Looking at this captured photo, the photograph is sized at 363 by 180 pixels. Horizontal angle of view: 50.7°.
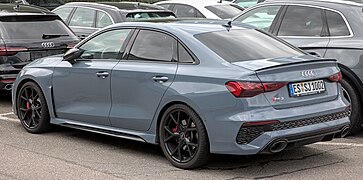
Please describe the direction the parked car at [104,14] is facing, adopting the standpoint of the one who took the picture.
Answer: facing away from the viewer and to the left of the viewer

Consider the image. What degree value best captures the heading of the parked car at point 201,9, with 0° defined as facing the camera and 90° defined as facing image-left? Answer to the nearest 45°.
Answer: approximately 135°

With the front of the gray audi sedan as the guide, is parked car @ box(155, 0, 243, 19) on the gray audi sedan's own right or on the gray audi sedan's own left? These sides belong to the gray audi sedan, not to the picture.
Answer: on the gray audi sedan's own right

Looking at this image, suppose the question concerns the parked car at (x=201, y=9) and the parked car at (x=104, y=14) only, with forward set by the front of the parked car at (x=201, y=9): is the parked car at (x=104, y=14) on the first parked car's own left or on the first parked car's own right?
on the first parked car's own left

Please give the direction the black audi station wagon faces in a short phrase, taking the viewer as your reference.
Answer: facing away from the viewer and to the left of the viewer

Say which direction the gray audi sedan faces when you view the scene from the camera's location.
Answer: facing away from the viewer and to the left of the viewer
